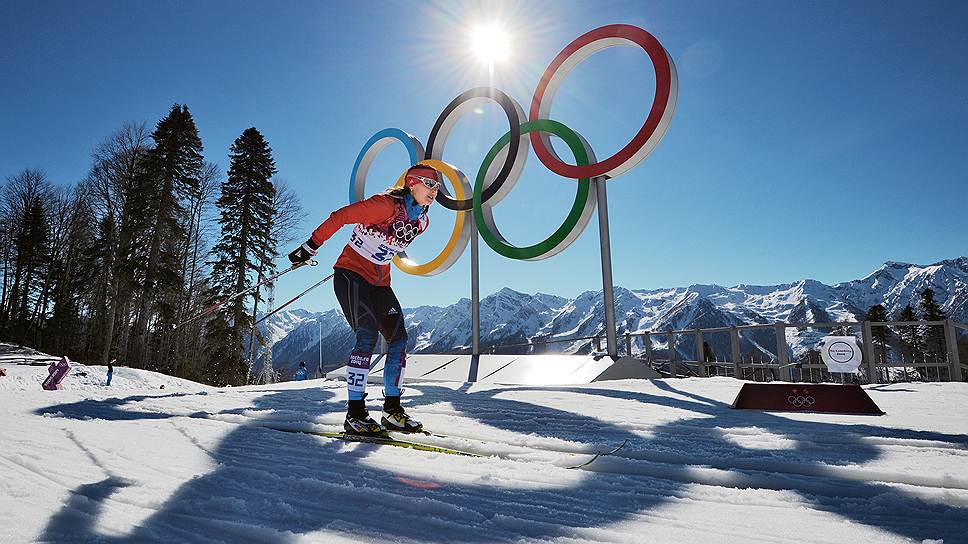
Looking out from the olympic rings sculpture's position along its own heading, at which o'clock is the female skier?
The female skier is roughly at 11 o'clock from the olympic rings sculpture.

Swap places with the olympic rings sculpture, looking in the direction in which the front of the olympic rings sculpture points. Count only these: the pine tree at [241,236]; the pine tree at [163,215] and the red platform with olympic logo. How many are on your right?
2

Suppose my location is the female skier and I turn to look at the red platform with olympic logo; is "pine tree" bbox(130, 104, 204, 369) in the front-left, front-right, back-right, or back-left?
back-left

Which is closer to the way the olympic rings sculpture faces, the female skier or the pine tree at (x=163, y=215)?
the female skier

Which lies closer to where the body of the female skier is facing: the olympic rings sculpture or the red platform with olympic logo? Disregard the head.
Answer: the red platform with olympic logo

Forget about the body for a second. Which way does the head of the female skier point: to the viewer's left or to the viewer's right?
to the viewer's right

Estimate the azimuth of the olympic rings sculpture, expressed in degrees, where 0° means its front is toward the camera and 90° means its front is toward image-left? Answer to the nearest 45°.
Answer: approximately 45°

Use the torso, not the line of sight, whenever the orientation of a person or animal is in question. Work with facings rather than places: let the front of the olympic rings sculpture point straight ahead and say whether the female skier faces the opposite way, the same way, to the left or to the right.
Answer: to the left

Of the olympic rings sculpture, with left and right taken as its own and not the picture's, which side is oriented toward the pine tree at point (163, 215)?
right

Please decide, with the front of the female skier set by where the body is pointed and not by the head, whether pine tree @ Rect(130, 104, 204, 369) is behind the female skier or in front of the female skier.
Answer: behind
